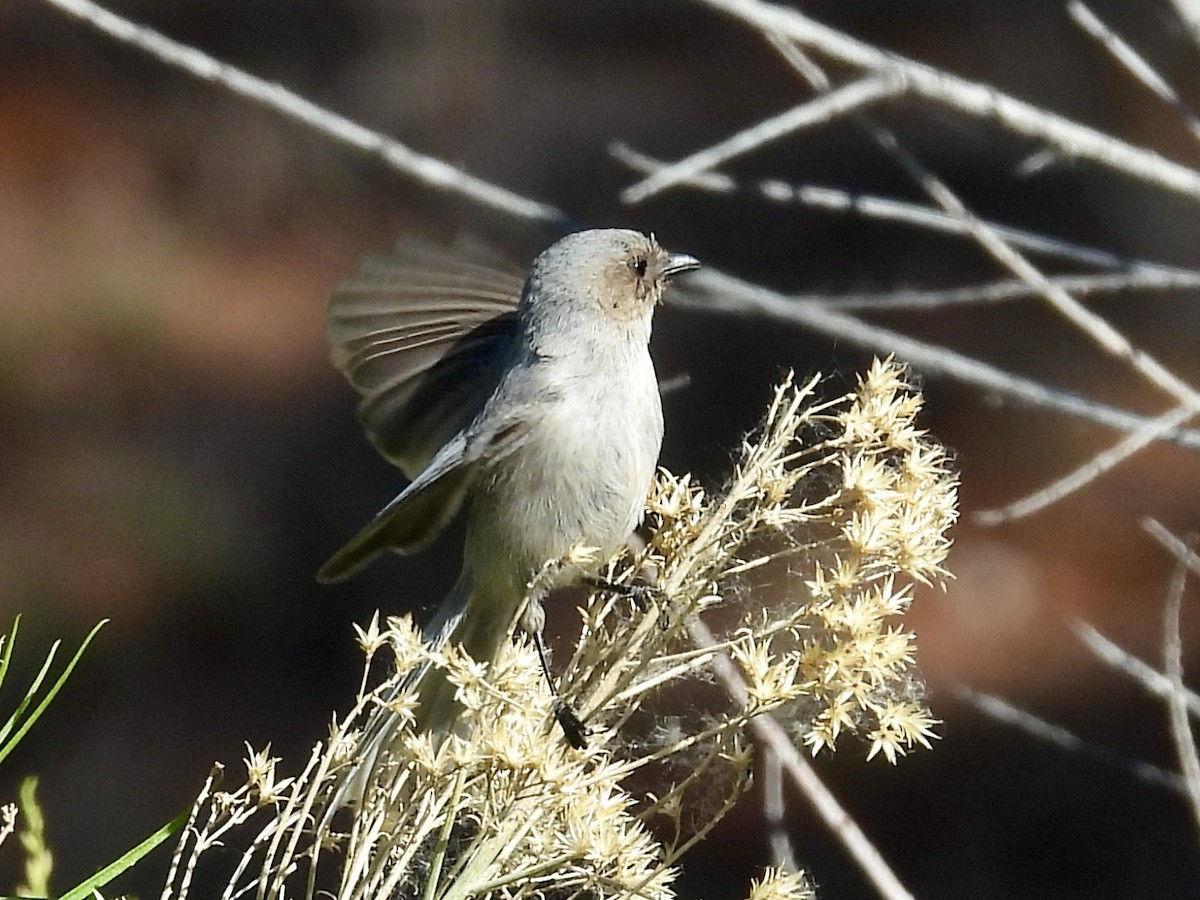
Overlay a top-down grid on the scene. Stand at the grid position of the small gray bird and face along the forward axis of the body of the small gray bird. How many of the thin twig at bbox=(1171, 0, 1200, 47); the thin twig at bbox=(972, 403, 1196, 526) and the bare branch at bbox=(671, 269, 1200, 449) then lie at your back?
0

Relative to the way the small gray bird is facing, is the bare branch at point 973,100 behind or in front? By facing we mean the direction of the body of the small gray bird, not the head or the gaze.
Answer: in front

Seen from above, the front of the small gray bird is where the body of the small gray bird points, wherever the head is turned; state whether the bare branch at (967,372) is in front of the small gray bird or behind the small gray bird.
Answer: in front

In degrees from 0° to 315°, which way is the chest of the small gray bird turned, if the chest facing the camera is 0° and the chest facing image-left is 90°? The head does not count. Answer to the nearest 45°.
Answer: approximately 270°
